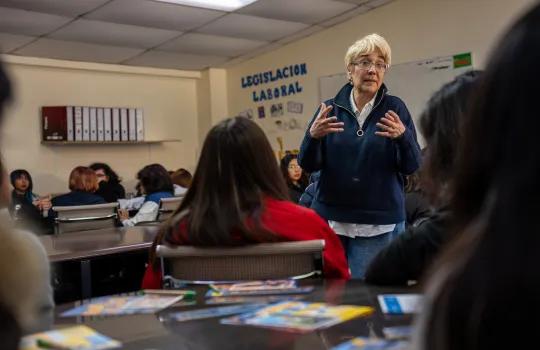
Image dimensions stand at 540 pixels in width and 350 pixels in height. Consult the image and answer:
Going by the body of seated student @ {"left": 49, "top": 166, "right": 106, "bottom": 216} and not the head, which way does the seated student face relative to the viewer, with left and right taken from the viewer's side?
facing away from the viewer

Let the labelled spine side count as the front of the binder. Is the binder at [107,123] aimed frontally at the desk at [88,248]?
yes

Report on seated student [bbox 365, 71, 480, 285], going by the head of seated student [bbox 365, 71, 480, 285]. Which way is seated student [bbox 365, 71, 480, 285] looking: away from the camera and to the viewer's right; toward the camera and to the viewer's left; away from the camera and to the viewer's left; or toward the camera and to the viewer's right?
away from the camera and to the viewer's left

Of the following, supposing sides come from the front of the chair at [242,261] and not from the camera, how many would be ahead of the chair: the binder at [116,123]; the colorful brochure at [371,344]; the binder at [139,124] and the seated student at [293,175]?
3

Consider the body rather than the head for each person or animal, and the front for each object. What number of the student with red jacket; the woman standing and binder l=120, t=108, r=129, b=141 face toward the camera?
2

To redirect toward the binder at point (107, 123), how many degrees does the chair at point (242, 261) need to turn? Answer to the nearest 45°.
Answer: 0° — it already faces it

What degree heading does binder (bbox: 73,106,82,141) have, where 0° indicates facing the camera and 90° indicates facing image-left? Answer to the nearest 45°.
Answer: approximately 0°

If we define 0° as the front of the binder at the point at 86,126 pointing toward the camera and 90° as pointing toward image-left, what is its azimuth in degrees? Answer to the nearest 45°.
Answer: approximately 0°

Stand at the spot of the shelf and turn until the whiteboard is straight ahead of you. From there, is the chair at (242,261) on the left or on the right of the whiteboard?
right

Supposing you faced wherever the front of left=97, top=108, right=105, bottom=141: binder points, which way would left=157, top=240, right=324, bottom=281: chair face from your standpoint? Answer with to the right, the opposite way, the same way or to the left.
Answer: the opposite way
